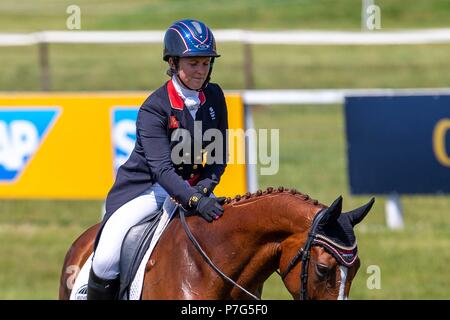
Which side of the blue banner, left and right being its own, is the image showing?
front

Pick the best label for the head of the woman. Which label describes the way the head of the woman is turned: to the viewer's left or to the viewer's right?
to the viewer's right

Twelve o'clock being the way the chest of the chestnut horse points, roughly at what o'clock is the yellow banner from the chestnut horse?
The yellow banner is roughly at 7 o'clock from the chestnut horse.

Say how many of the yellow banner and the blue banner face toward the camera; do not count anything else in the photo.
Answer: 2

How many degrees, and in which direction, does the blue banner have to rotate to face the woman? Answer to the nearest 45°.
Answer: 0° — it already faces them

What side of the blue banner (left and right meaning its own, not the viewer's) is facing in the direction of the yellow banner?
right

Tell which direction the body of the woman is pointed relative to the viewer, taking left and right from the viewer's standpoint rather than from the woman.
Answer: facing the viewer and to the right of the viewer

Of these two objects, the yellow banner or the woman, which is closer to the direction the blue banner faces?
the woman

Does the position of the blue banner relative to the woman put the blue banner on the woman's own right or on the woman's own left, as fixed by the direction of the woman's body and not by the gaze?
on the woman's own left

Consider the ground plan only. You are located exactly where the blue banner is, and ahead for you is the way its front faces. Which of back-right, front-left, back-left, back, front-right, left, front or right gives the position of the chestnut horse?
front
